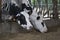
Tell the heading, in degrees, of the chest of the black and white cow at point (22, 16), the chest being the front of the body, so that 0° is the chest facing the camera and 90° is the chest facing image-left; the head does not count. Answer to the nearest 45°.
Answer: approximately 315°
